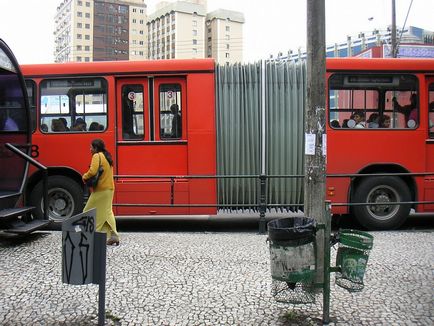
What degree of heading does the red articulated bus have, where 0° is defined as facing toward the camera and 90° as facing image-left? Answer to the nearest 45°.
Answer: approximately 270°

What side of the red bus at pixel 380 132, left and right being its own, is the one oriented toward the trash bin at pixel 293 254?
right

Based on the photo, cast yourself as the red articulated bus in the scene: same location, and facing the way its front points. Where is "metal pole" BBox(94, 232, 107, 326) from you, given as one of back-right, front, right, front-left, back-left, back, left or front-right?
right

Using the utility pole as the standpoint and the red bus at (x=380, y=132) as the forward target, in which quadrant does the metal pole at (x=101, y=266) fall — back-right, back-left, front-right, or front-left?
back-left

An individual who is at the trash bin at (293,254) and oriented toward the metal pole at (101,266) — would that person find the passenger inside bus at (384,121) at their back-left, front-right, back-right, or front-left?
back-right

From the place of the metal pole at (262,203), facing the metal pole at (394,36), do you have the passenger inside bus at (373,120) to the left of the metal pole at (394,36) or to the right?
right

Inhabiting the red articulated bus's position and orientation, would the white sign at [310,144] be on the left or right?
on its right

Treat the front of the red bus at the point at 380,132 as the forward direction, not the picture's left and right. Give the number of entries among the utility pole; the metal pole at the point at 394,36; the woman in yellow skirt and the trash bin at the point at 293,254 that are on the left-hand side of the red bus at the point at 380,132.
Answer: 1

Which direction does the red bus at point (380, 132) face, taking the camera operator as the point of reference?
facing to the right of the viewer
